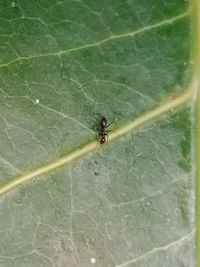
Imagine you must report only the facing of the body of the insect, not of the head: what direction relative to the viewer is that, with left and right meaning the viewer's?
facing away from the viewer
